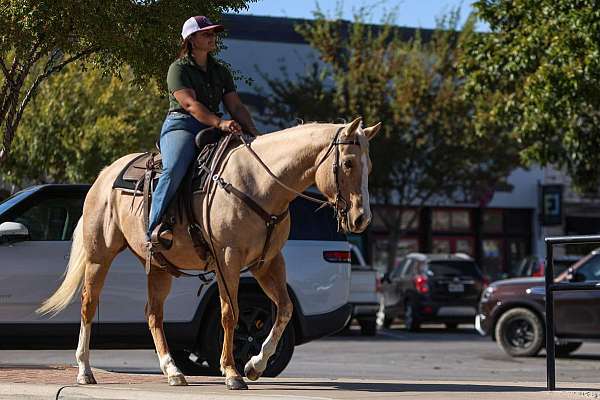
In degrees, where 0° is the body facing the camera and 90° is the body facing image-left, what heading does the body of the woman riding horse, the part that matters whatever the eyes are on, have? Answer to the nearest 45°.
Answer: approximately 315°

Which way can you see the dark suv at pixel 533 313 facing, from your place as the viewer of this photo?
facing to the left of the viewer

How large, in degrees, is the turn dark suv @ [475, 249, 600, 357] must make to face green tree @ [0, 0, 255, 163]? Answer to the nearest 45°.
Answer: approximately 45° to its left

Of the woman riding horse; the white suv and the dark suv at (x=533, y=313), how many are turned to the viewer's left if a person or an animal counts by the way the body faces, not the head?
2

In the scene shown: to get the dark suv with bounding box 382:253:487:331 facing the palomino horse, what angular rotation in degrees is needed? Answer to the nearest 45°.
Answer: approximately 135° to its left

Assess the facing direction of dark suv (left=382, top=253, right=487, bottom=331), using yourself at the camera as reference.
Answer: facing away from the viewer and to the left of the viewer

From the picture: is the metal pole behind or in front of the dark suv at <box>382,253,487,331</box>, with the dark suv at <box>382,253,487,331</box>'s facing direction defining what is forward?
behind

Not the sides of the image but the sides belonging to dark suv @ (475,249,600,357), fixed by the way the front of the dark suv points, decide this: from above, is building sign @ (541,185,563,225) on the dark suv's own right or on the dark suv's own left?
on the dark suv's own right

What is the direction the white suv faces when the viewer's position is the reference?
facing to the left of the viewer

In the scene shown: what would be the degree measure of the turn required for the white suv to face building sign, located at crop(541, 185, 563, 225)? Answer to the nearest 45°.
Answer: approximately 135° to its right

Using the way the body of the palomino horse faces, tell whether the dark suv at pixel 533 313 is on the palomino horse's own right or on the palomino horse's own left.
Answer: on the palomino horse's own left

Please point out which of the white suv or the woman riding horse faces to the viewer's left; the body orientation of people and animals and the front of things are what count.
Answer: the white suv

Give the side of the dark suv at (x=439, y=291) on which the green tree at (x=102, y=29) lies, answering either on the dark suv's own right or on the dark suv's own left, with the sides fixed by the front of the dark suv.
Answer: on the dark suv's own left
